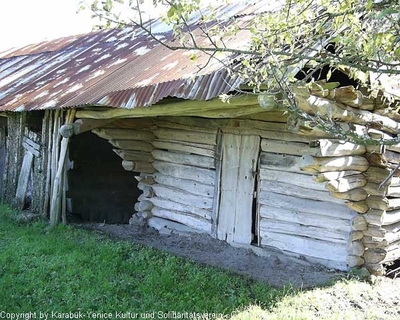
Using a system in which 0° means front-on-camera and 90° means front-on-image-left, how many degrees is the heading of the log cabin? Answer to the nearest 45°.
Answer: approximately 45°

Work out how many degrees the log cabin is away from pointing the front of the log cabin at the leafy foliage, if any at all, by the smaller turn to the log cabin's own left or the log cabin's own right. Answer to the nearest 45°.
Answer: approximately 45° to the log cabin's own left
